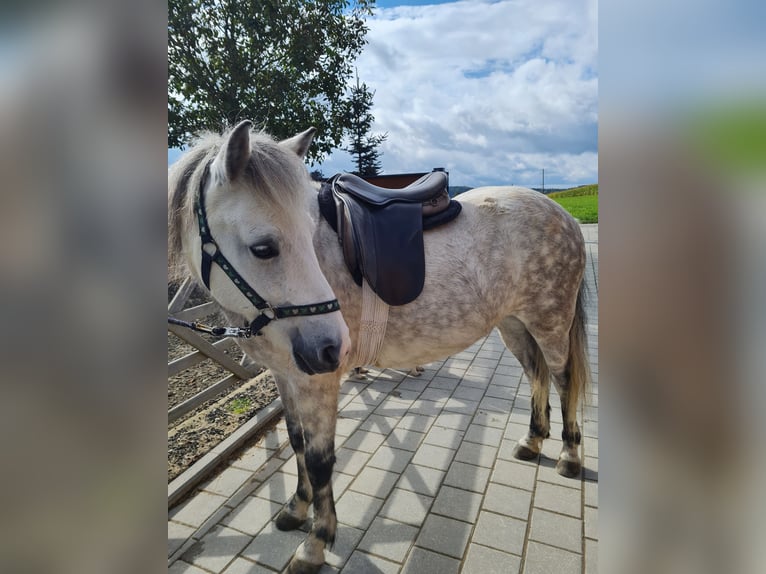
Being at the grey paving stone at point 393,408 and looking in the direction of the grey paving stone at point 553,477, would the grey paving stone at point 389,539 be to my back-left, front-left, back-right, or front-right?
front-right

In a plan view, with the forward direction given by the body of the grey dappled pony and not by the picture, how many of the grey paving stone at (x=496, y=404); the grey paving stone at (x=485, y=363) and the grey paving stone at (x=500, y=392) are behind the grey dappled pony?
3

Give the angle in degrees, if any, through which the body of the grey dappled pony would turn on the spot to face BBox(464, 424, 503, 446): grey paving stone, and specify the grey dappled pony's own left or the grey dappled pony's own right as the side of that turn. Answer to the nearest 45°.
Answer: approximately 180°

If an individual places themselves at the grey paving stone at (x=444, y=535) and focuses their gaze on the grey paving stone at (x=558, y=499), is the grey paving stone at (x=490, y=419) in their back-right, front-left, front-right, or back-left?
front-left

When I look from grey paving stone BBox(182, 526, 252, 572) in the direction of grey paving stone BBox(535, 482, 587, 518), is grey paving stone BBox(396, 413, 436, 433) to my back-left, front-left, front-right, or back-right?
front-left

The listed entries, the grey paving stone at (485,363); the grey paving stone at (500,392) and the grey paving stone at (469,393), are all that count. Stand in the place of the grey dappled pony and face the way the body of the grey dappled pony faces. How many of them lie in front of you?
0

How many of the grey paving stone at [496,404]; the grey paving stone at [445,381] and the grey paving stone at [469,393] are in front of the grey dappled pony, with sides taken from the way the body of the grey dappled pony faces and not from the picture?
0

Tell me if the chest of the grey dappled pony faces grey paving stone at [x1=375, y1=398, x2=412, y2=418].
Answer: no
